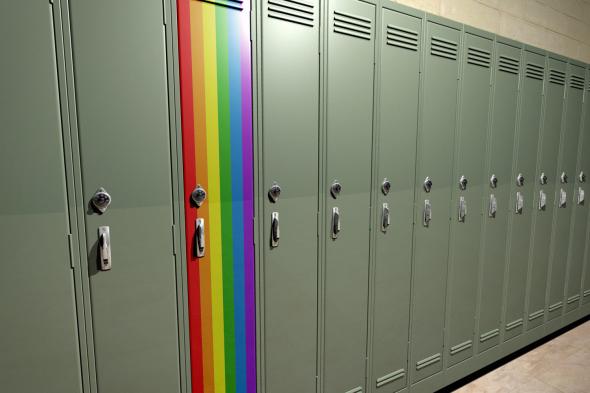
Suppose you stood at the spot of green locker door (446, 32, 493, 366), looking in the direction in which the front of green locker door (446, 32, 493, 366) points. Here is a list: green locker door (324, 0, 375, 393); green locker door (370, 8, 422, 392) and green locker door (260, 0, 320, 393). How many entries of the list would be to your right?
3

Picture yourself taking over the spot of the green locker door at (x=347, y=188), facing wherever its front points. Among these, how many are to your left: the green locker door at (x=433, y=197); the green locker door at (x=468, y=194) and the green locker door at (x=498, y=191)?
3

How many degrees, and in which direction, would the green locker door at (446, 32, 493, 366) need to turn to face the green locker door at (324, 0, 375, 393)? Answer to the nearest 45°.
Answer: approximately 90° to its right

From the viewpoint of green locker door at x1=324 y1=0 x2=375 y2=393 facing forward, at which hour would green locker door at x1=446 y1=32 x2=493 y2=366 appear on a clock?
green locker door at x1=446 y1=32 x2=493 y2=366 is roughly at 9 o'clock from green locker door at x1=324 y1=0 x2=375 y2=393.

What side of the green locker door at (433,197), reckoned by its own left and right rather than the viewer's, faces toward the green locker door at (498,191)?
left

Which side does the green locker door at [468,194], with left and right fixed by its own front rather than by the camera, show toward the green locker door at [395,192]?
right

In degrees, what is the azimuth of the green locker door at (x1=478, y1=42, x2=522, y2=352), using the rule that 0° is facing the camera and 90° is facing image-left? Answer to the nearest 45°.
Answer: approximately 315°

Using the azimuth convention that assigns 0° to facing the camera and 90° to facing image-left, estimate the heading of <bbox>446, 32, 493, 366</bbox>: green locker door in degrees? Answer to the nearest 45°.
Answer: approximately 315°
